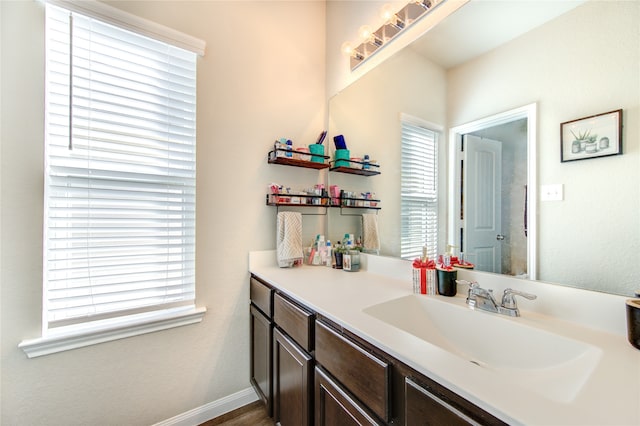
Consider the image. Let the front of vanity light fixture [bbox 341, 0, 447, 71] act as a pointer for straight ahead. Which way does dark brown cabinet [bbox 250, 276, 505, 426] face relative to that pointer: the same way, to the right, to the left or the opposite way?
the same way

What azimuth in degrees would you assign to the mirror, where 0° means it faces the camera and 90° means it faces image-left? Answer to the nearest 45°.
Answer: approximately 45°

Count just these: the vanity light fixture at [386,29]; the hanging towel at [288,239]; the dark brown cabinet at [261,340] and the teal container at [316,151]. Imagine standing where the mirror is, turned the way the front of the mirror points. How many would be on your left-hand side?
0

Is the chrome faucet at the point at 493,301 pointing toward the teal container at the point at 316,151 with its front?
no

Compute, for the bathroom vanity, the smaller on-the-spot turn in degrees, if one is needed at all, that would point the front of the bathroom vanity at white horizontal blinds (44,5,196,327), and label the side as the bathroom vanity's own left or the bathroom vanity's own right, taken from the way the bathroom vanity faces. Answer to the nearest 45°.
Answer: approximately 45° to the bathroom vanity's own right

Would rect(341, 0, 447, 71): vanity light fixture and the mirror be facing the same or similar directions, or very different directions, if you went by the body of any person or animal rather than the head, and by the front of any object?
same or similar directions

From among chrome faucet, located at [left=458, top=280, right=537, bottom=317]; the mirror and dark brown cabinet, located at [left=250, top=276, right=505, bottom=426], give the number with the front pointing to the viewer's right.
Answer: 0

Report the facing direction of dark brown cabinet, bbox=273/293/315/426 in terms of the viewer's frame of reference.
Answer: facing the viewer and to the left of the viewer

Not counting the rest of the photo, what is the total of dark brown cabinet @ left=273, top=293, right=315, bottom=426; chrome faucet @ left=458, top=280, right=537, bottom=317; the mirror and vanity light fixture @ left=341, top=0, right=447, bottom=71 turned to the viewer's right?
0
